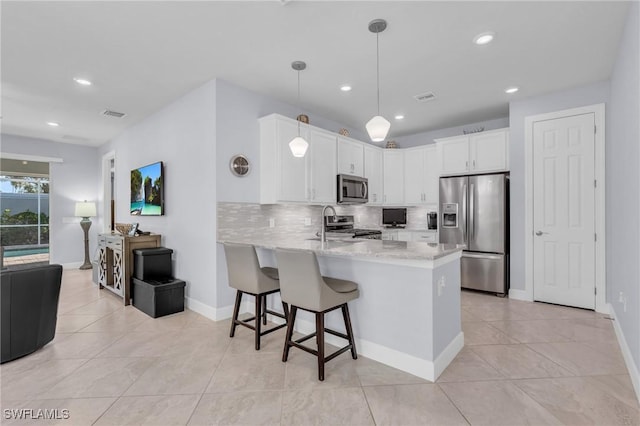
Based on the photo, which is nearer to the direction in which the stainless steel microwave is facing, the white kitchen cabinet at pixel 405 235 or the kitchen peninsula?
the kitchen peninsula

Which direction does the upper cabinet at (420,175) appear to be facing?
toward the camera

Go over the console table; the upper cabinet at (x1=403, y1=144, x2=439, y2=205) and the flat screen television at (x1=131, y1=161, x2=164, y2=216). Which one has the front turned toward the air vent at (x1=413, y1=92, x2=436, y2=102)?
the upper cabinet

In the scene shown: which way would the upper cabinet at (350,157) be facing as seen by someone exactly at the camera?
facing the viewer and to the right of the viewer

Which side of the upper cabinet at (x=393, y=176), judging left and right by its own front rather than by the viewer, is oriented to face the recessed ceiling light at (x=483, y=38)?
front

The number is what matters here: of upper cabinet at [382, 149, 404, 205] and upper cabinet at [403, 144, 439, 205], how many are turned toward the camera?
2

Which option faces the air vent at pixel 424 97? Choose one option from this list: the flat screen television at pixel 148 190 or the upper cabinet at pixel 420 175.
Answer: the upper cabinet

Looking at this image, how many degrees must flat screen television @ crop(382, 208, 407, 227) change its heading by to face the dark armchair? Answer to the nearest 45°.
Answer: approximately 45° to its right

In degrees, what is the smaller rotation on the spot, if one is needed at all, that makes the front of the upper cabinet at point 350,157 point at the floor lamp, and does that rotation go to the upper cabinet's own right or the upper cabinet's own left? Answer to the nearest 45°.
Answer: approximately 135° to the upper cabinet's own right

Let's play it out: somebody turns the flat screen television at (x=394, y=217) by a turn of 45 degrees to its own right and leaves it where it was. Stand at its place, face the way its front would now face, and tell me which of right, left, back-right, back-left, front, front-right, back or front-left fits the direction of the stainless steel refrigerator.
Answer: left
